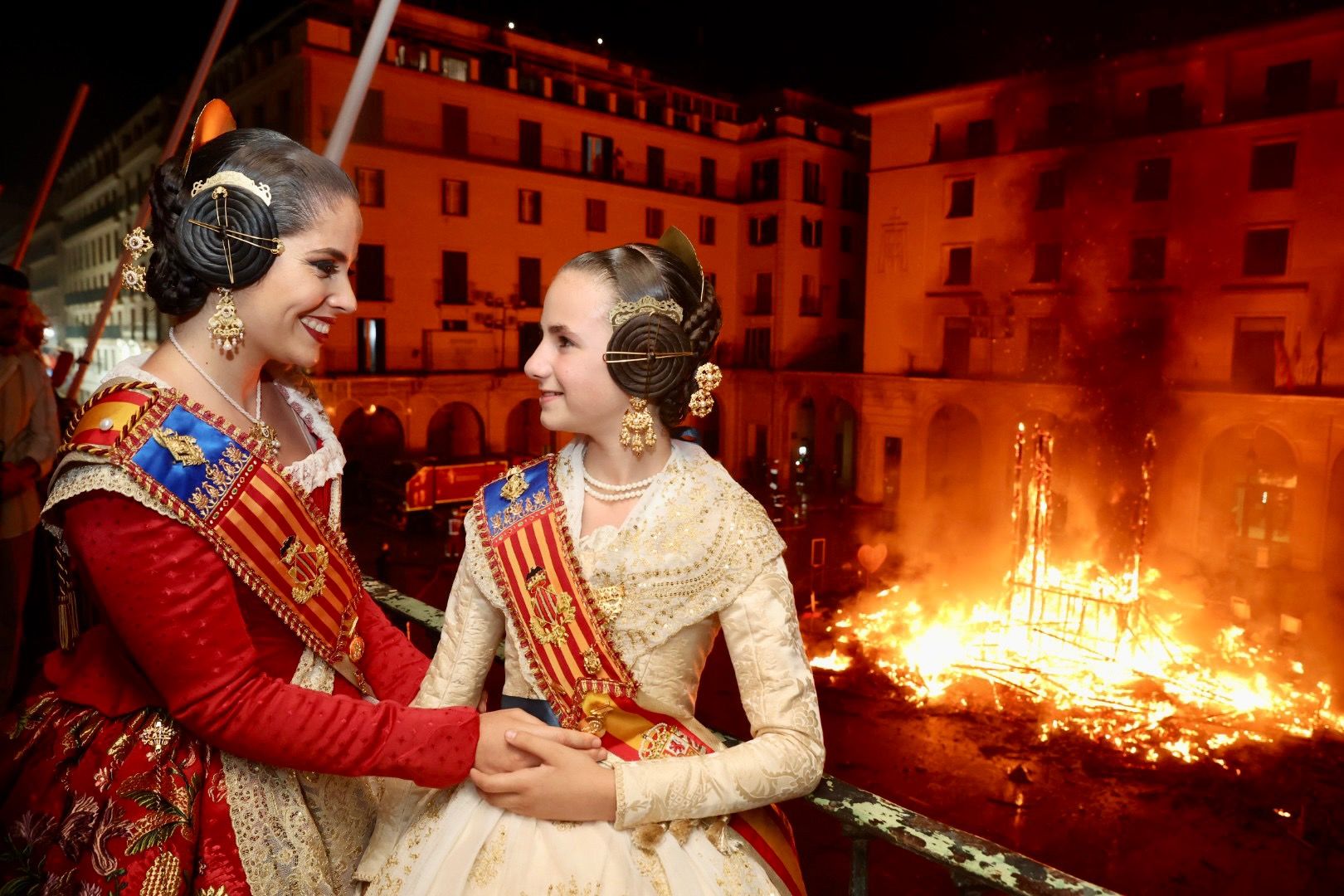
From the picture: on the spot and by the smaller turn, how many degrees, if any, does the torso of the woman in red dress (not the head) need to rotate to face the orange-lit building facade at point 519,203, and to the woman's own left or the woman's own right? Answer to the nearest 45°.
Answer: approximately 135° to the woman's own left

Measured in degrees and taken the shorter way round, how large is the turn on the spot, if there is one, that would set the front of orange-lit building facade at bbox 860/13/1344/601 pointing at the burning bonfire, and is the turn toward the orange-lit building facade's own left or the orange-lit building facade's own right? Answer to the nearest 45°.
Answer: approximately 45° to the orange-lit building facade's own left

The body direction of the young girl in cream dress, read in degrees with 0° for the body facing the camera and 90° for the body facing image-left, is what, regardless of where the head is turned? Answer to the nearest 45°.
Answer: approximately 45°

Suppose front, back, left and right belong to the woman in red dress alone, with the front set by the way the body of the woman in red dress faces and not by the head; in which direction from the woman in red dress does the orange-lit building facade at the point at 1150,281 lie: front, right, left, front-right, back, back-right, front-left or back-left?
left

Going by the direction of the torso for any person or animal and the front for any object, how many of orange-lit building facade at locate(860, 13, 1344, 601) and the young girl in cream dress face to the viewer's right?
0

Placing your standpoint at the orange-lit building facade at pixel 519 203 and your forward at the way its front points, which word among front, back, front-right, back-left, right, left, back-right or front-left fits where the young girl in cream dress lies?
front-right

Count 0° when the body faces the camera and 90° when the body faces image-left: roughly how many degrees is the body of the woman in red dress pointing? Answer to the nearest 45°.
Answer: approximately 315°

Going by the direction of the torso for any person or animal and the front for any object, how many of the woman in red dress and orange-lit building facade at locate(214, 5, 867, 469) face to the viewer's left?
0

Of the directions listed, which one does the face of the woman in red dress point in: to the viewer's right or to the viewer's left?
to the viewer's right

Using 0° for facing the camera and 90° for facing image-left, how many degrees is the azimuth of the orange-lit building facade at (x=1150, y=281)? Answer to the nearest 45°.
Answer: approximately 45°

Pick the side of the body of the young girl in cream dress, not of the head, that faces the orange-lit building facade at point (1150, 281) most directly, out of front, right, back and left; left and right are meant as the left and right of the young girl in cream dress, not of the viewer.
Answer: back

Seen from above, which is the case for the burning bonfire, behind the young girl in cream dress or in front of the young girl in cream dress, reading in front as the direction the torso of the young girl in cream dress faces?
behind

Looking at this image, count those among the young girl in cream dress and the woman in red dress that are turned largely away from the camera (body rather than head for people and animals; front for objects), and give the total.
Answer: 0

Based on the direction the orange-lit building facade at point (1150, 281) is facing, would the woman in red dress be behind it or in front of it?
in front
